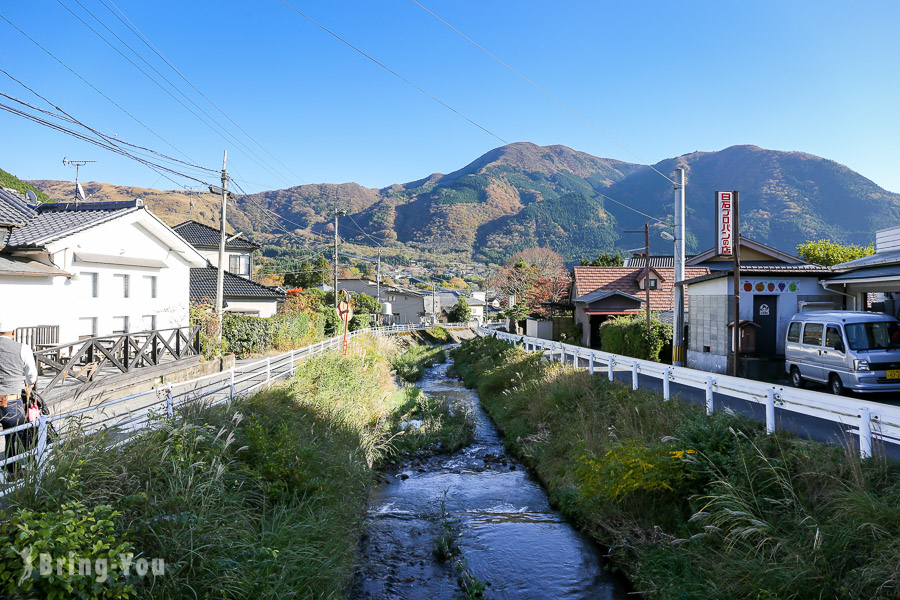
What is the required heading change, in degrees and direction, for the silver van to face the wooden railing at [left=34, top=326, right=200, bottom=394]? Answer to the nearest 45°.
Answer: approximately 90° to its right

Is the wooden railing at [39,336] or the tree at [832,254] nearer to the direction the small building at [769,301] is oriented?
the wooden railing

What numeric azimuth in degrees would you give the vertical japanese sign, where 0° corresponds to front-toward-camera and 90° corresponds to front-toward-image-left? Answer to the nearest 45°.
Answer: approximately 0°

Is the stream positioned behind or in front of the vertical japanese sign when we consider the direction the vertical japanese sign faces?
in front

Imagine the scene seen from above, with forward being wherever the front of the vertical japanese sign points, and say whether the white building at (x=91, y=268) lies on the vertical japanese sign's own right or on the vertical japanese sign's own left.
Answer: on the vertical japanese sign's own right

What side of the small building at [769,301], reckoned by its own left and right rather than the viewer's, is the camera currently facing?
front

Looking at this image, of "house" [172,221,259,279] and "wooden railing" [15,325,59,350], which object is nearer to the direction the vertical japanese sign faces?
the wooden railing

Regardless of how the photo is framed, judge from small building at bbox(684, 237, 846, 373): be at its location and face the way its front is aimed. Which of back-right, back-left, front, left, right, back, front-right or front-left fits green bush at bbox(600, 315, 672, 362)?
back-right

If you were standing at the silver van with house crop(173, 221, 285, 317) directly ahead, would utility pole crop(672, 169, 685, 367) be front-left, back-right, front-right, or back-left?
front-right

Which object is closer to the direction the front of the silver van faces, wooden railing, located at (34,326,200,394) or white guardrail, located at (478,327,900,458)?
the white guardrail

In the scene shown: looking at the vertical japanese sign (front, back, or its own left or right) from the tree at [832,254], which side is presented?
back

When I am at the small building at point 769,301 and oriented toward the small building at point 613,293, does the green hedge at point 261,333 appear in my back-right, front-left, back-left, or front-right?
front-left

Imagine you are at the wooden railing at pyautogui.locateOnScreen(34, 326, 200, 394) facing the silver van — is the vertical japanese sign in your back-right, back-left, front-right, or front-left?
front-left

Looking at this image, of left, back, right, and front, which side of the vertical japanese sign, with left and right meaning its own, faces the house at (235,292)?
right
